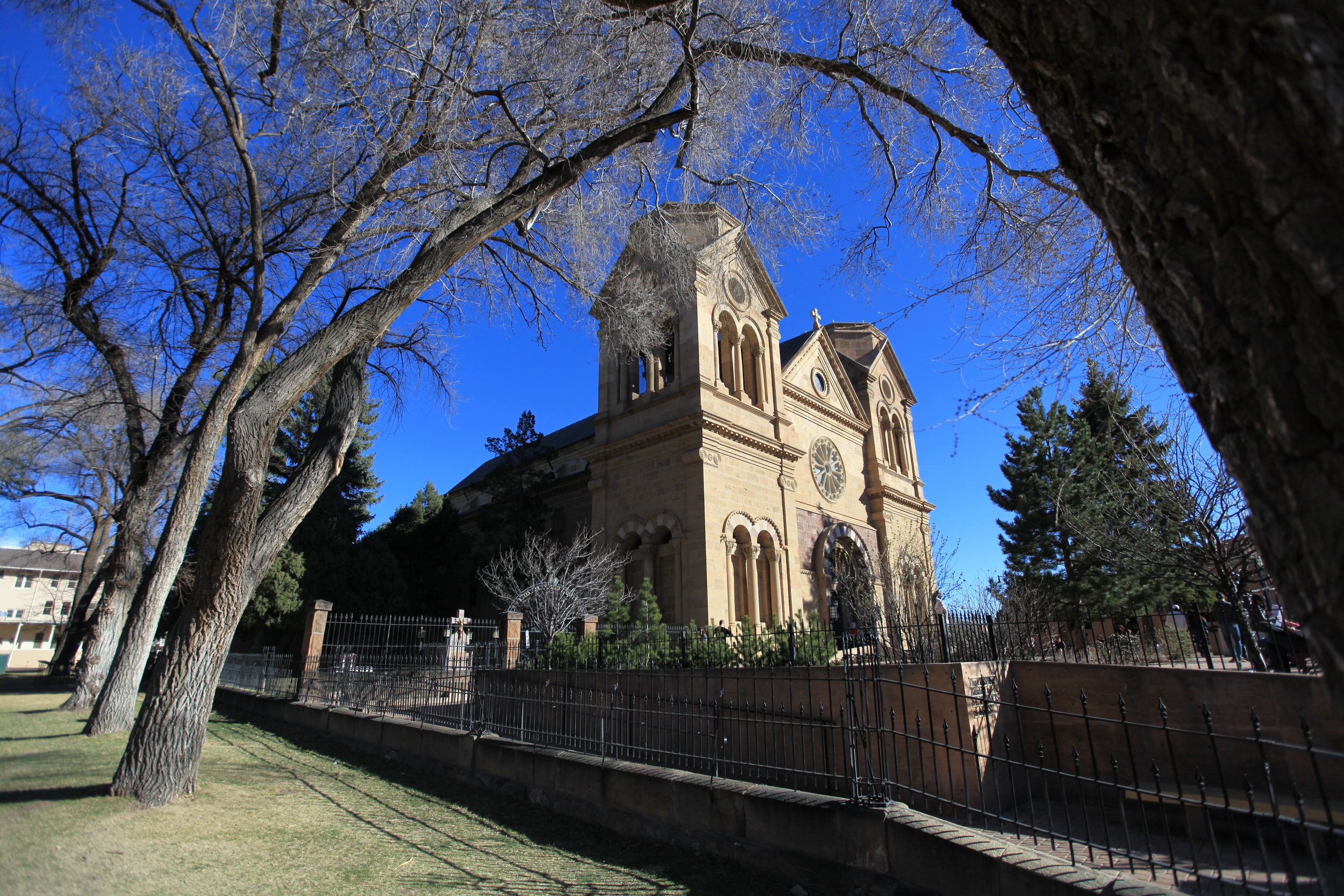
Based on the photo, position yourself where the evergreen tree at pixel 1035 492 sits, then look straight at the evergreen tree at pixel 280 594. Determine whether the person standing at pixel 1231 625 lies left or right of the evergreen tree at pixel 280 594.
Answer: left

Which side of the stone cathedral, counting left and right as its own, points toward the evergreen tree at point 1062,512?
left

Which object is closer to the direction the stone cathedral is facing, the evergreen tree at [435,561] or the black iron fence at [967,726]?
the black iron fence

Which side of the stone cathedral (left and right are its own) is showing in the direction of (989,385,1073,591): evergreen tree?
front

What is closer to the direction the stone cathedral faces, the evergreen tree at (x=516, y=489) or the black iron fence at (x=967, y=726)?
the black iron fence

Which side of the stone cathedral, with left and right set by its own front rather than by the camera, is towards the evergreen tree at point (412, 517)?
right

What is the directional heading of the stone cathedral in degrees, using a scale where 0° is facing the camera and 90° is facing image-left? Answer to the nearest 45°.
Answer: approximately 315°

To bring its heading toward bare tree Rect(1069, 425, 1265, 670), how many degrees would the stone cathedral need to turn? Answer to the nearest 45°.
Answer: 0° — it already faces it

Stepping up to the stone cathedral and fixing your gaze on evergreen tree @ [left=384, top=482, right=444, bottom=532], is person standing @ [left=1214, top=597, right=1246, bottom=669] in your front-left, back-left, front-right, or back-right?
back-left

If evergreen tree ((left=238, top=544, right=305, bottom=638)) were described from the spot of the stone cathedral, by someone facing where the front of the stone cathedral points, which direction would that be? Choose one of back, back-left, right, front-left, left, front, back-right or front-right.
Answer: back-right

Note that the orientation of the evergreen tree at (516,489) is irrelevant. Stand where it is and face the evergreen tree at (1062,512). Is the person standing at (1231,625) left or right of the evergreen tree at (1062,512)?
right
